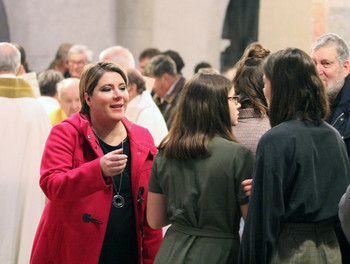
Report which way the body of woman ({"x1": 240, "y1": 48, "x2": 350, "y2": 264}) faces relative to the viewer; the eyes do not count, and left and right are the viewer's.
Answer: facing away from the viewer and to the left of the viewer

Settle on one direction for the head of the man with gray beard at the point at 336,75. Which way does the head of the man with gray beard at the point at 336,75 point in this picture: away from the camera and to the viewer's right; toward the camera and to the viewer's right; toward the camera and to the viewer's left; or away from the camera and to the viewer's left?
toward the camera and to the viewer's left

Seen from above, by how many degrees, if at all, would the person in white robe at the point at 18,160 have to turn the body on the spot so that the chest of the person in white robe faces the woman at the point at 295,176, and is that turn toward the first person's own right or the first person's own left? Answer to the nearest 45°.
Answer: approximately 135° to the first person's own right

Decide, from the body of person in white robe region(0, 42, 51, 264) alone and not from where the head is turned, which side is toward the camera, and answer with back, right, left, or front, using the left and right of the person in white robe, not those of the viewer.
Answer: back

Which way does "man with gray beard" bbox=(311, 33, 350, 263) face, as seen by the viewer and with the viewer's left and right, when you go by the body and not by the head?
facing the viewer and to the left of the viewer

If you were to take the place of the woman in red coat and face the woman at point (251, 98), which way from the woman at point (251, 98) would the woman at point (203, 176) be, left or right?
right

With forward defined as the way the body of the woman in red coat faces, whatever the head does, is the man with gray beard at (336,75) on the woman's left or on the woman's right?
on the woman's left

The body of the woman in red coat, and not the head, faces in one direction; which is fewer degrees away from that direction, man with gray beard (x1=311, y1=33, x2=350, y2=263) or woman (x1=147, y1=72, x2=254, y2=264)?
the woman

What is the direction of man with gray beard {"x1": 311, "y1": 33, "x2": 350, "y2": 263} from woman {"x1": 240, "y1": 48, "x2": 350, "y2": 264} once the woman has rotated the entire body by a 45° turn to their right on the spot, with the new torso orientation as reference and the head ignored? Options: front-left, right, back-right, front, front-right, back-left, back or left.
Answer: front

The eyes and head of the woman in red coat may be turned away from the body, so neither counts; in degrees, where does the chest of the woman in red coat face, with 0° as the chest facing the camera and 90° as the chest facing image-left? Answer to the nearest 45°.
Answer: approximately 315°
